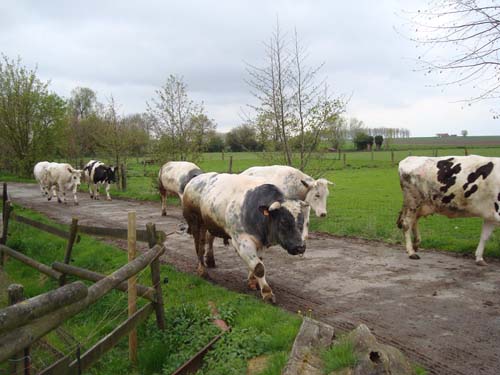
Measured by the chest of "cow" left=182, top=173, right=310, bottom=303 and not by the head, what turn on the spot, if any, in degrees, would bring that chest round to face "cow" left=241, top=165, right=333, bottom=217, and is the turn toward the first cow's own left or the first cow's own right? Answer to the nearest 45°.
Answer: approximately 135° to the first cow's own left

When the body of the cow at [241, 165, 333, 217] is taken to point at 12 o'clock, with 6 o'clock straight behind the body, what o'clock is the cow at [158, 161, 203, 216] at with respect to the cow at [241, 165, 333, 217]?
the cow at [158, 161, 203, 216] is roughly at 6 o'clock from the cow at [241, 165, 333, 217].

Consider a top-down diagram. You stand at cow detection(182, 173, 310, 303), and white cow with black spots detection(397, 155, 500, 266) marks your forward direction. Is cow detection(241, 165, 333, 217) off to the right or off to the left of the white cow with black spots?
left

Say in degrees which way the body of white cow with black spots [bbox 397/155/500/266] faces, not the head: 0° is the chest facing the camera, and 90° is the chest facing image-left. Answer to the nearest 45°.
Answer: approximately 270°

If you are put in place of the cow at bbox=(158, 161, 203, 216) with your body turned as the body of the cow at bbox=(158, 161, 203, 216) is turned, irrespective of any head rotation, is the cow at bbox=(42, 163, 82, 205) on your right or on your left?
on your left

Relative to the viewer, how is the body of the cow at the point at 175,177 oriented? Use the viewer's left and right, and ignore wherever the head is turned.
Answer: facing to the right of the viewer

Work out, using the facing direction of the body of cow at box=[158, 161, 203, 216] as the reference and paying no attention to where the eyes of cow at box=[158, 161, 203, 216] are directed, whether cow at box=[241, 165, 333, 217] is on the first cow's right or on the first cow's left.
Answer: on the first cow's right

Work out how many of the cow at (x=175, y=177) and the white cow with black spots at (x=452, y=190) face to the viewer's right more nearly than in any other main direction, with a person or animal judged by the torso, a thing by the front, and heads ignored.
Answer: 2

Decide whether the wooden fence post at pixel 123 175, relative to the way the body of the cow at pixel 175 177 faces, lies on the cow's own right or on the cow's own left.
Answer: on the cow's own left

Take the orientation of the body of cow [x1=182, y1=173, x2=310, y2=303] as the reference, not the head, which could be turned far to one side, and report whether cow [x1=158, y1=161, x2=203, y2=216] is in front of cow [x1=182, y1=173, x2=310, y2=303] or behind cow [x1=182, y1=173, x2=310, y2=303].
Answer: behind

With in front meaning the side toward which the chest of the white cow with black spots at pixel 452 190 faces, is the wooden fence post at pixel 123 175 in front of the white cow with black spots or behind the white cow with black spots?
behind

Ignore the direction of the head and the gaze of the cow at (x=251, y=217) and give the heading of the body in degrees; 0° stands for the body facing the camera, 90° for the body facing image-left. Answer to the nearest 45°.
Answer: approximately 315°

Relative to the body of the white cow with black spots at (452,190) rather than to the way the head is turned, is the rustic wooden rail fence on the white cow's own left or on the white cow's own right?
on the white cow's own right
